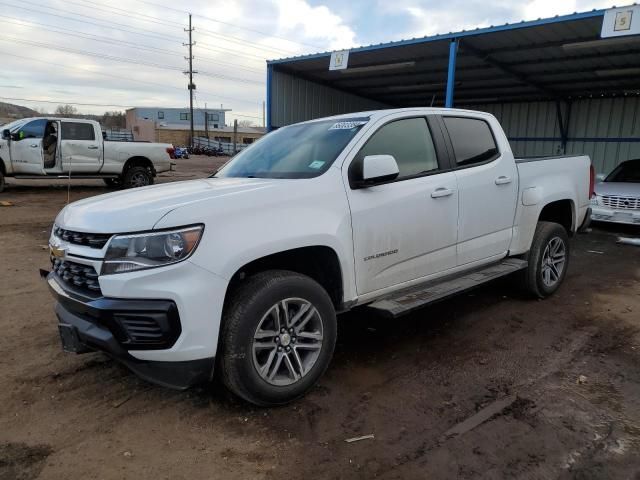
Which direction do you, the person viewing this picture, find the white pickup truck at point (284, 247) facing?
facing the viewer and to the left of the viewer

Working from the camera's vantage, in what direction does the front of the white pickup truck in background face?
facing to the left of the viewer

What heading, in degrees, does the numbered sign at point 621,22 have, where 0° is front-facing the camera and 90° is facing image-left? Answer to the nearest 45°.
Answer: approximately 0°

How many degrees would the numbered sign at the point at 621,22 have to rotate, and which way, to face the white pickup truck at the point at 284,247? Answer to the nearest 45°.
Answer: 0° — it already faces it

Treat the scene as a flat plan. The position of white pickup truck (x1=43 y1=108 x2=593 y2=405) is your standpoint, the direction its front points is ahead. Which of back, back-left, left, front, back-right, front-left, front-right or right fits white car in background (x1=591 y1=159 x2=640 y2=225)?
back

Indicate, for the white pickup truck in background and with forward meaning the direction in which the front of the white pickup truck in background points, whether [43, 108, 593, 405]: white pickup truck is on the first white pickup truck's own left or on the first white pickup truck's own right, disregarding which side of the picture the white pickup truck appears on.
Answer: on the first white pickup truck's own left

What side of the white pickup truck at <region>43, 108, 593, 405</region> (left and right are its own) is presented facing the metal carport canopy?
back

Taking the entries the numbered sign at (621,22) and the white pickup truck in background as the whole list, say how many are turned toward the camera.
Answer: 1

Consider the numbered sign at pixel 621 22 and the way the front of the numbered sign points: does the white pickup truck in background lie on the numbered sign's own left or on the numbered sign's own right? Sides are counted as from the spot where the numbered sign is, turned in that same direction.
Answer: on the numbered sign's own right
